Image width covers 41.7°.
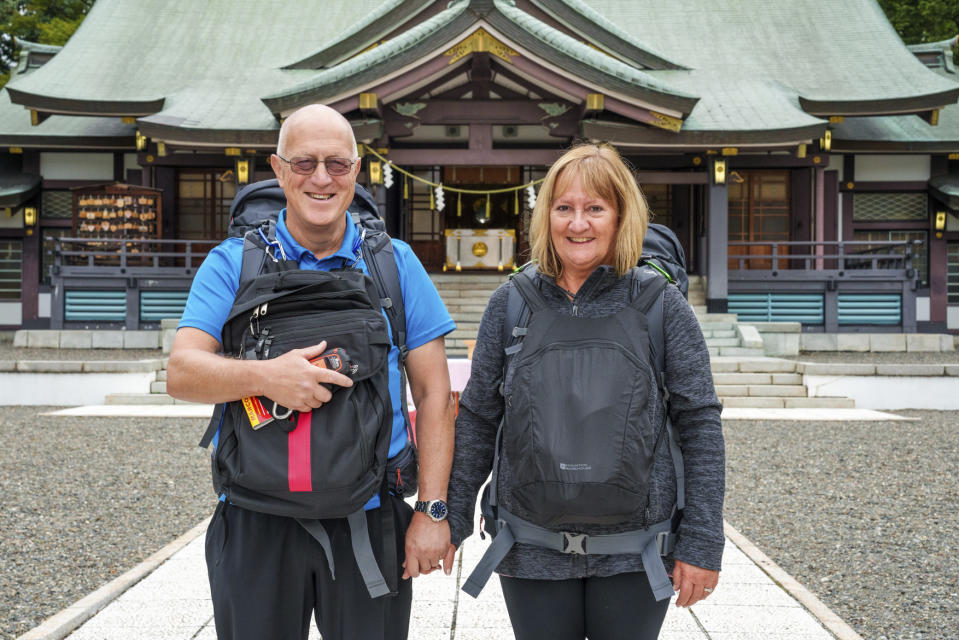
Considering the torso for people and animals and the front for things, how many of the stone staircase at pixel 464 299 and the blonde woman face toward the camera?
2

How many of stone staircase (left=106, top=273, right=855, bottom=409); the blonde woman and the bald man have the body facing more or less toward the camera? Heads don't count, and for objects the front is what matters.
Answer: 3

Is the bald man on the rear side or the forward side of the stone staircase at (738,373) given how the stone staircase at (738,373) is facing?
on the forward side

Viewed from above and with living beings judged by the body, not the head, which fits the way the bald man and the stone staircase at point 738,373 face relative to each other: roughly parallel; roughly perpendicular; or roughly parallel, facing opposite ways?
roughly parallel

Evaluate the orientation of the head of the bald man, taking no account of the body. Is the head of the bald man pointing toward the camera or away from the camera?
toward the camera

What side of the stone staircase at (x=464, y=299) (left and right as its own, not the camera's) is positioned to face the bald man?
front

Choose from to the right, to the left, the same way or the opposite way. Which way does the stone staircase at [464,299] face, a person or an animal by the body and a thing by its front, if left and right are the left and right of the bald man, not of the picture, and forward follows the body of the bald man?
the same way

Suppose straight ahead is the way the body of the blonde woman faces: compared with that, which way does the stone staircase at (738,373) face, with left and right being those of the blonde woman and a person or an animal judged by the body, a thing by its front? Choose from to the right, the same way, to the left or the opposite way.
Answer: the same way

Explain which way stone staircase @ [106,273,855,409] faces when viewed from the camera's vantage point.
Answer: facing the viewer

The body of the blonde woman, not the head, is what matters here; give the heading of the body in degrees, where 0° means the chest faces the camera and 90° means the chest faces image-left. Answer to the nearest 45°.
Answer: approximately 0°

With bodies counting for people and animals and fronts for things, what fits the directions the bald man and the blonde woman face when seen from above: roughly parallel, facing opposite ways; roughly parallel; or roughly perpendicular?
roughly parallel

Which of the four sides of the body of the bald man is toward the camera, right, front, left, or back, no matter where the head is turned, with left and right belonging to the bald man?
front

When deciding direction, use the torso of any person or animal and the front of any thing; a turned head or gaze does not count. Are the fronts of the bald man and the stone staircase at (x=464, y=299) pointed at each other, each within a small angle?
no
